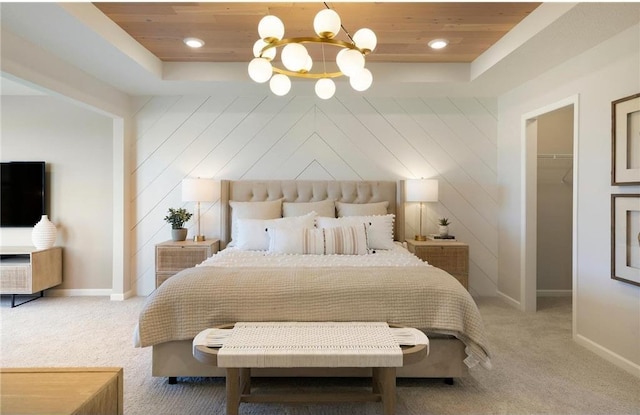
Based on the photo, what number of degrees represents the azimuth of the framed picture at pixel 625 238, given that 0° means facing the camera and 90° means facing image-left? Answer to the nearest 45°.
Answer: approximately 45°

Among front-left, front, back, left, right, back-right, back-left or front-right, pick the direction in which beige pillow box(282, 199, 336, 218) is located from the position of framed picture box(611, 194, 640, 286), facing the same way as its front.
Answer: front-right

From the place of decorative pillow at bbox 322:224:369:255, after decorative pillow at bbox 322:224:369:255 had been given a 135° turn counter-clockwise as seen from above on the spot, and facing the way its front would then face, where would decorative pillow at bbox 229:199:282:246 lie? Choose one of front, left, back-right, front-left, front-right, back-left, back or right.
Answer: left

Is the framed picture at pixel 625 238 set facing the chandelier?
yes

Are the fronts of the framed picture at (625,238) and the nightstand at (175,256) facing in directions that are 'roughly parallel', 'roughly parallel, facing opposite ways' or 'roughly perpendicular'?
roughly perpendicular

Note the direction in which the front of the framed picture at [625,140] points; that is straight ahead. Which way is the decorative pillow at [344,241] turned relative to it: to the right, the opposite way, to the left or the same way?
to the left

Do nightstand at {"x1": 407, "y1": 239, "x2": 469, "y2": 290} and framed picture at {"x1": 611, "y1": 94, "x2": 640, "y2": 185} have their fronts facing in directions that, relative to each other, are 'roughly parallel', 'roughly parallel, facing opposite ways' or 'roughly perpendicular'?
roughly perpendicular

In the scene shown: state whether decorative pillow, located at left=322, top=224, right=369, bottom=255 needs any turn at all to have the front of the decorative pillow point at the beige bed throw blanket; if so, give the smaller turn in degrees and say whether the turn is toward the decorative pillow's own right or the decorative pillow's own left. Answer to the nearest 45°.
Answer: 0° — it already faces it

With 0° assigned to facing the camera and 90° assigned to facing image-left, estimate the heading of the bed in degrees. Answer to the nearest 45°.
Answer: approximately 0°

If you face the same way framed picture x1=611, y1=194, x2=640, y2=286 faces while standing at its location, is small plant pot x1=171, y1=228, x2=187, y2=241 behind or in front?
in front

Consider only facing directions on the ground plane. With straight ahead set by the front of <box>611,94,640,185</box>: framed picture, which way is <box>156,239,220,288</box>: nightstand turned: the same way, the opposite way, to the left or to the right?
to the left

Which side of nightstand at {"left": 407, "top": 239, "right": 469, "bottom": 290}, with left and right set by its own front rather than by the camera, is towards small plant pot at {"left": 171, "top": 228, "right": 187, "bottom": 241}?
right

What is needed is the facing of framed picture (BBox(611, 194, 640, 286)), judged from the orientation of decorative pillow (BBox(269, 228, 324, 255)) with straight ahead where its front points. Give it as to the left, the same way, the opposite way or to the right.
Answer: to the right
